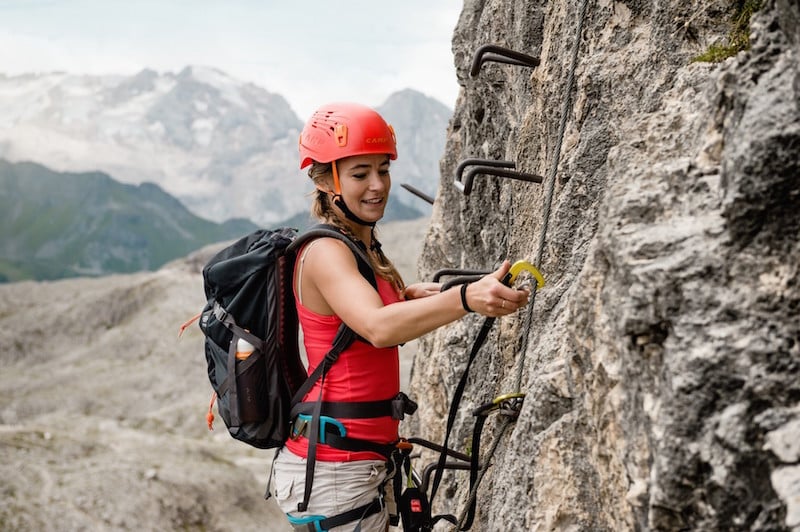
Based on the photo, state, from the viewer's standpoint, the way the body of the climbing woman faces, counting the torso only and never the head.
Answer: to the viewer's right
